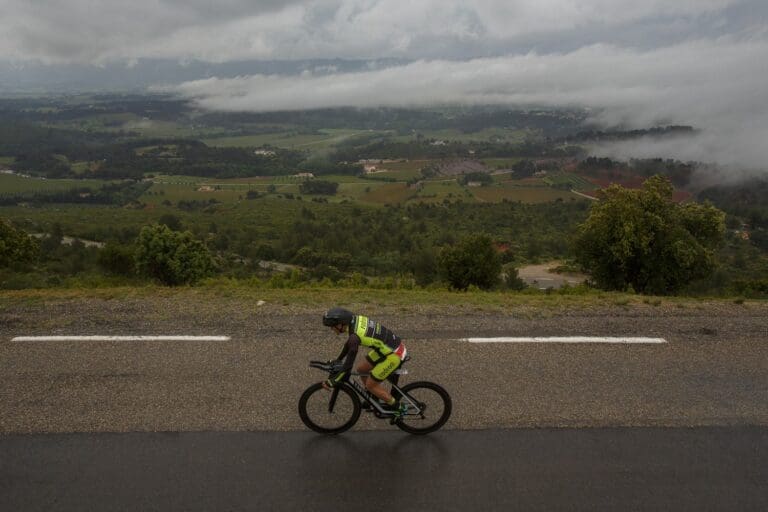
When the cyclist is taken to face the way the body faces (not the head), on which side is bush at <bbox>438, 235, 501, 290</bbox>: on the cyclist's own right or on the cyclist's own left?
on the cyclist's own right

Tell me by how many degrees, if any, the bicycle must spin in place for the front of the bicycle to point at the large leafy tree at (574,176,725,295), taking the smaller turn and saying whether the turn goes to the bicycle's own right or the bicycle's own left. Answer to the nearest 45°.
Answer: approximately 135° to the bicycle's own right

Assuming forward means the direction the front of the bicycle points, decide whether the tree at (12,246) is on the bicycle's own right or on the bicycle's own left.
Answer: on the bicycle's own right

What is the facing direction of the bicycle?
to the viewer's left

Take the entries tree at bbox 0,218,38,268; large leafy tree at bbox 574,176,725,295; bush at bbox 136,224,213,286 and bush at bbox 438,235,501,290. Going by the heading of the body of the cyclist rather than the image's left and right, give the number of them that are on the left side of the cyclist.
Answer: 0

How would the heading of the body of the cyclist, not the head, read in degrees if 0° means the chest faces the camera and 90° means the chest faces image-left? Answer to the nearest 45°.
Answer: approximately 90°

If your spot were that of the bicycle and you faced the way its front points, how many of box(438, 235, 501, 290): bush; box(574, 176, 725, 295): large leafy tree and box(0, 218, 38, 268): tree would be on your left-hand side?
0

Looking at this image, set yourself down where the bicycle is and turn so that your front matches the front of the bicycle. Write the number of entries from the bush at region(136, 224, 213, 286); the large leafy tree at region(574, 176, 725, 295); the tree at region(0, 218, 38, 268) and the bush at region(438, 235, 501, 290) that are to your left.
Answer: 0

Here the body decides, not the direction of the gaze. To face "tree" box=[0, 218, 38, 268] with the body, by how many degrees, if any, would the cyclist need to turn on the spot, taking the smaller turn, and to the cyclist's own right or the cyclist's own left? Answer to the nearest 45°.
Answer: approximately 45° to the cyclist's own right

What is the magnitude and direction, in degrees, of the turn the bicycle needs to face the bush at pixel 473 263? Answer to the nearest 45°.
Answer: approximately 90° to its right
